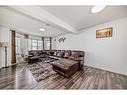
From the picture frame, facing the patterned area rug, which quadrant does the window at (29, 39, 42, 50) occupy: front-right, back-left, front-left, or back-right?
front-right

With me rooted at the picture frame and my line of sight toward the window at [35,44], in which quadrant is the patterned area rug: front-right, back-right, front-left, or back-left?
front-left

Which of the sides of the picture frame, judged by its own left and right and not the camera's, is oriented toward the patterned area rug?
front

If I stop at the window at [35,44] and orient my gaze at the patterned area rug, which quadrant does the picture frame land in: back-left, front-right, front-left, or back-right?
front-left

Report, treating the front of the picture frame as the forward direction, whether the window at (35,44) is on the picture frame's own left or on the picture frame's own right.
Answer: on the picture frame's own right

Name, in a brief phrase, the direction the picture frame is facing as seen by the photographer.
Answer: facing the viewer and to the left of the viewer

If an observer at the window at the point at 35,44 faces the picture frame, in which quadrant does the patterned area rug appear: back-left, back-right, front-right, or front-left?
front-right

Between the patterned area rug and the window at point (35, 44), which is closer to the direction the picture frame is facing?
the patterned area rug
